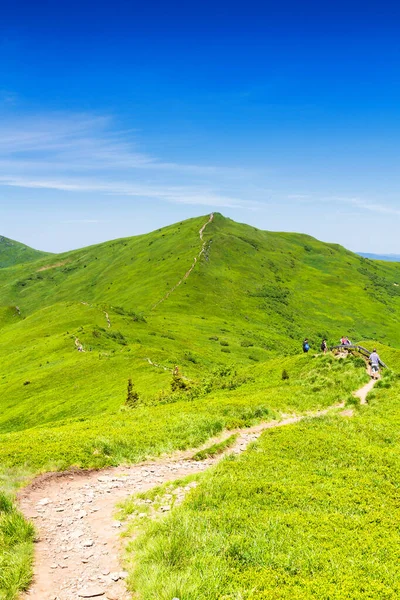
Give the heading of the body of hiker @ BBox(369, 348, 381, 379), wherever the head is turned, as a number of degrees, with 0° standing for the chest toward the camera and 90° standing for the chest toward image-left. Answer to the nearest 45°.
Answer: approximately 180°

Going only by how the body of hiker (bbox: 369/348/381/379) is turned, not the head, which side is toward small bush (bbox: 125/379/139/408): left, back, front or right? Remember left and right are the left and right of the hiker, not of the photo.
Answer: left
